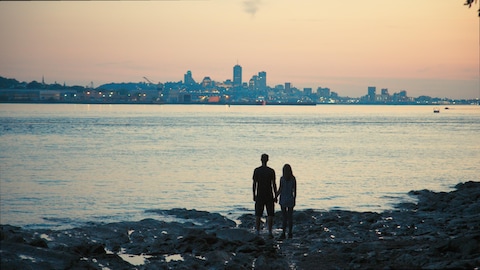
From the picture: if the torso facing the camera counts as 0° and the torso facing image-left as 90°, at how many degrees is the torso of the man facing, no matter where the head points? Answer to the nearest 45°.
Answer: approximately 180°
